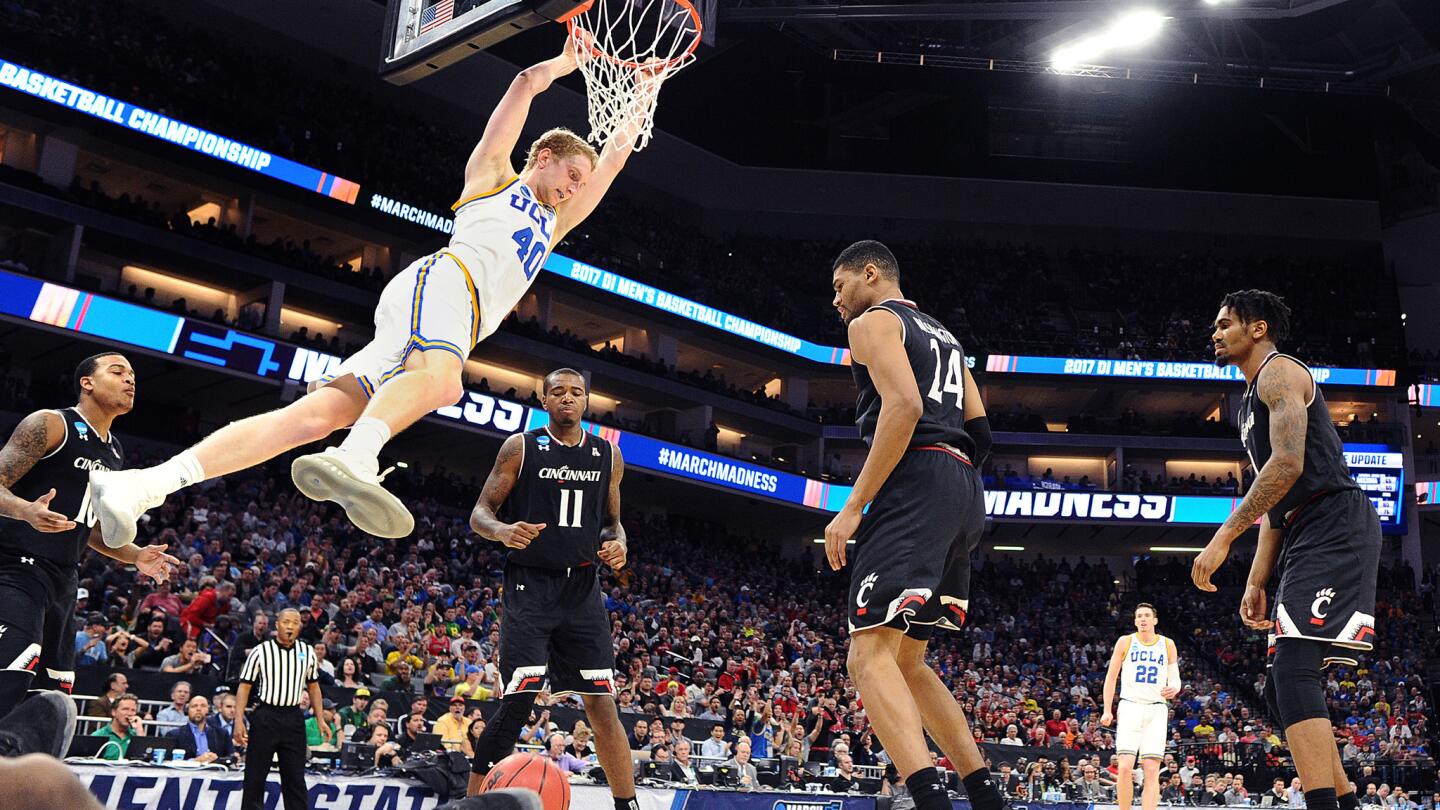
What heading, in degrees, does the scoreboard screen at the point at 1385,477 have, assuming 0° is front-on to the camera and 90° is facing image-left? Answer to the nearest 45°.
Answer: approximately 0°

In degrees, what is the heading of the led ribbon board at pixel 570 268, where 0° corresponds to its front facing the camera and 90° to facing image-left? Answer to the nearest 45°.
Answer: approximately 315°

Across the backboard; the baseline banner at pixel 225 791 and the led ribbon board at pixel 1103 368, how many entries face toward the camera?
2

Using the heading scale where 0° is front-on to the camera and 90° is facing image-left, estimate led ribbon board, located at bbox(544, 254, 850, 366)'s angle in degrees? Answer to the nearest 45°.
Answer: approximately 315°

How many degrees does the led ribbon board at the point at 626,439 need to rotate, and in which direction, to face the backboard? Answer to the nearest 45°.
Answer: approximately 45° to its right

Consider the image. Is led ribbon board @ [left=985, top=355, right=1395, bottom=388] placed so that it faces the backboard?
yes

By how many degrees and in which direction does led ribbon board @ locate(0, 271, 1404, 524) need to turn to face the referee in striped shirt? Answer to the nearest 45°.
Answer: approximately 45° to its right
